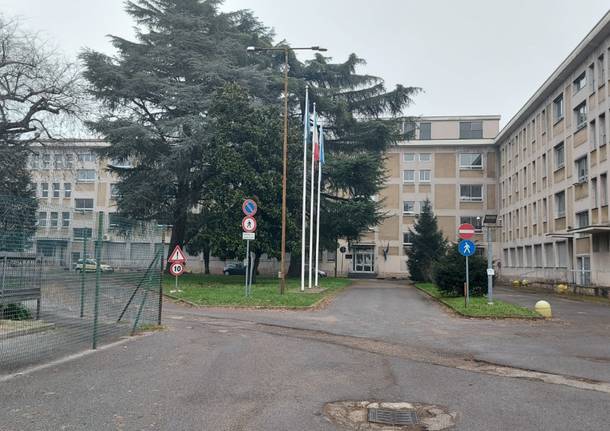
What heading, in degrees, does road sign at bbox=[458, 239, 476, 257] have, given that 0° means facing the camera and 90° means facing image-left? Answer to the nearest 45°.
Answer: approximately 0°

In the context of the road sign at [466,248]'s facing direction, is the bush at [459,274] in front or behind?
behind

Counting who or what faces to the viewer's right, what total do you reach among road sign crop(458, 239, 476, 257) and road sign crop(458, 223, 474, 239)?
0

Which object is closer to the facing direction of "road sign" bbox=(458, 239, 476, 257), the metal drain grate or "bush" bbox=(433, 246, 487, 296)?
the metal drain grate

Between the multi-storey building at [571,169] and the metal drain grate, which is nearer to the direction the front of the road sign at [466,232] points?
the metal drain grate

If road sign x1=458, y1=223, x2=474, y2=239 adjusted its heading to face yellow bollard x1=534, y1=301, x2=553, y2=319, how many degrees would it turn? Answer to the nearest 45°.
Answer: approximately 45° to its left

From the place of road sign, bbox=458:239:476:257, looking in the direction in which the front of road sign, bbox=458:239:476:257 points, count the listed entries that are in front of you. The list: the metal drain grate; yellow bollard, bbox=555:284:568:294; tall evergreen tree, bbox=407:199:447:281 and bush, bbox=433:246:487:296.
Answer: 1

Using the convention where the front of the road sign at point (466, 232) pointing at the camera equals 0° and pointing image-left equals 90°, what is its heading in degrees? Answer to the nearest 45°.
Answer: approximately 0°
